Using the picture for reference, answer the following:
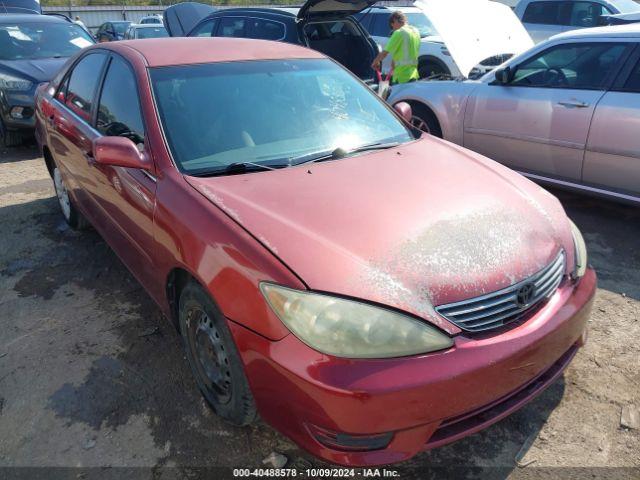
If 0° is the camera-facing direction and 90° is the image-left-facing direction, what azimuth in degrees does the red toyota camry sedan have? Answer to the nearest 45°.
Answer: approximately 315°

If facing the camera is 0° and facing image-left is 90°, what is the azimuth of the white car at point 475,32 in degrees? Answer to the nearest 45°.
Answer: approximately 315°

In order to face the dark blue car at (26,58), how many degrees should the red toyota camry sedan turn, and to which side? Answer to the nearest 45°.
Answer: approximately 180°

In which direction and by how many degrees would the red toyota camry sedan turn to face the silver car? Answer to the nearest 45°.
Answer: approximately 90° to its left

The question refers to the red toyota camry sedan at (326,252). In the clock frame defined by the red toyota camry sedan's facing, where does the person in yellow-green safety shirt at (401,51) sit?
The person in yellow-green safety shirt is roughly at 8 o'clock from the red toyota camry sedan.

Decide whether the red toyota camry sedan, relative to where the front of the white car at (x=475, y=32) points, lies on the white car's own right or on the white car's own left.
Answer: on the white car's own right

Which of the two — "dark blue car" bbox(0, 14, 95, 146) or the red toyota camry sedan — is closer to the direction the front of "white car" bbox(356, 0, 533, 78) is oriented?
the red toyota camry sedan
